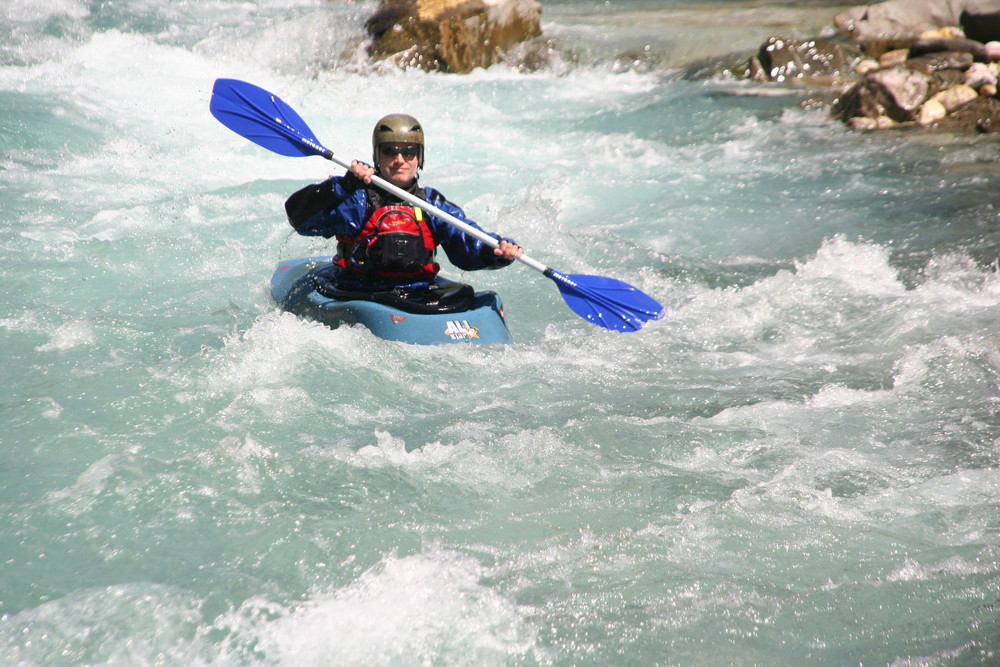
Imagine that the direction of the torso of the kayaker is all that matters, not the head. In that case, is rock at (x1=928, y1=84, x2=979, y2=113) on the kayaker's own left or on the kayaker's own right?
on the kayaker's own left

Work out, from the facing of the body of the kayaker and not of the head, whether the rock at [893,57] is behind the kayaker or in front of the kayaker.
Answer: behind

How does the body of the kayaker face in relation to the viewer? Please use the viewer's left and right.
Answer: facing the viewer

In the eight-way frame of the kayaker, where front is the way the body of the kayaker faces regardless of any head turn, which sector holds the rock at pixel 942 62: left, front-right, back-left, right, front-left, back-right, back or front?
back-left

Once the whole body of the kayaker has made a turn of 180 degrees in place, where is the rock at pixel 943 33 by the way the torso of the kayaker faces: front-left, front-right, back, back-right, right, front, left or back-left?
front-right

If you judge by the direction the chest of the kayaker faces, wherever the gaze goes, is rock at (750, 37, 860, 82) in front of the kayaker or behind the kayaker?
behind

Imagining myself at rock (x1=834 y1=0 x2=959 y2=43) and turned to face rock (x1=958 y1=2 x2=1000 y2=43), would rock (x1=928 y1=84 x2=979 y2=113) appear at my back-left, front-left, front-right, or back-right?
front-right

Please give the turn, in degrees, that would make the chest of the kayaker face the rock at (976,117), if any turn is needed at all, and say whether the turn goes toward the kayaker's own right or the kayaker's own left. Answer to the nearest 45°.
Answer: approximately 135° to the kayaker's own left

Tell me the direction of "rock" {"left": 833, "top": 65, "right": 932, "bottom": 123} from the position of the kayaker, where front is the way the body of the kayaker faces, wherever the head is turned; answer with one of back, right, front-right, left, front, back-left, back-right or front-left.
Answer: back-left

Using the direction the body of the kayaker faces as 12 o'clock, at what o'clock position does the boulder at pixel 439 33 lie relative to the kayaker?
The boulder is roughly at 6 o'clock from the kayaker.
